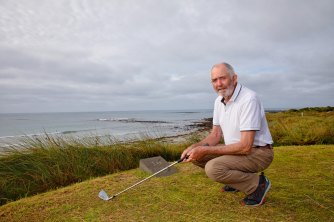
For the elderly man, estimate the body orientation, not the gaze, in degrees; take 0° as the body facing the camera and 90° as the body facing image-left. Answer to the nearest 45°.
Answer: approximately 45°
